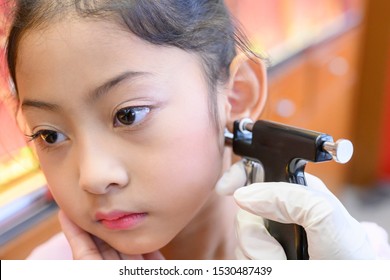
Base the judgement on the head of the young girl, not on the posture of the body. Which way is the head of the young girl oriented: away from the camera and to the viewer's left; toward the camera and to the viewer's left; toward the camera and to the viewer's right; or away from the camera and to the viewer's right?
toward the camera and to the viewer's left

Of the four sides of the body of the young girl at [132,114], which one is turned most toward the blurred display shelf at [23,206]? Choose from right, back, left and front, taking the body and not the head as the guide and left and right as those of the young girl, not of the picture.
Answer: right

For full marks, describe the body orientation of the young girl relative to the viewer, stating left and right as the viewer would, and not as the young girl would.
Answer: facing the viewer and to the left of the viewer
